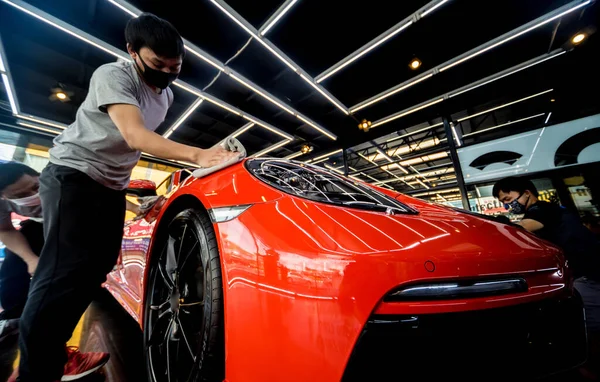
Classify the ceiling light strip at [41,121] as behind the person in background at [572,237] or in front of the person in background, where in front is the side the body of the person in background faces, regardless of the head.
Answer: in front

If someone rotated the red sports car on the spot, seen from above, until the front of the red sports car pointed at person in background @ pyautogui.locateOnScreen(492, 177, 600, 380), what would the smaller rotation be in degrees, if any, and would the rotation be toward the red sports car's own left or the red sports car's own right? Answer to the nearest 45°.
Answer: approximately 90° to the red sports car's own left

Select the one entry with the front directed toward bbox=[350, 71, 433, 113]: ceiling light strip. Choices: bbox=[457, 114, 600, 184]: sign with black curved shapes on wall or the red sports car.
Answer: the sign with black curved shapes on wall

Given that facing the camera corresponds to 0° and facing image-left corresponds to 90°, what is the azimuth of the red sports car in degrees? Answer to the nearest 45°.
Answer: approximately 315°

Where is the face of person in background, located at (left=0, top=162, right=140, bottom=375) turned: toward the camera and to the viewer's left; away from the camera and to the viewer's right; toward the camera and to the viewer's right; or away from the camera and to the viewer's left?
toward the camera and to the viewer's right

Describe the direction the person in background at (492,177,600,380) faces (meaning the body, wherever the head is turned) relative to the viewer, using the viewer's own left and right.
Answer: facing to the left of the viewer

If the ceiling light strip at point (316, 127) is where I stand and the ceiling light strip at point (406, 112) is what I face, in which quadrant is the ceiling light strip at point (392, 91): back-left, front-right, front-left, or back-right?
front-right

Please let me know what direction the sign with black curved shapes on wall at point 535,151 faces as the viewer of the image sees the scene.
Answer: facing the viewer and to the left of the viewer

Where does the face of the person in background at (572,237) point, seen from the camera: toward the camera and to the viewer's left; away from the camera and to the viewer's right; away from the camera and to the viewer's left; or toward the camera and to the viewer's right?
toward the camera and to the viewer's left

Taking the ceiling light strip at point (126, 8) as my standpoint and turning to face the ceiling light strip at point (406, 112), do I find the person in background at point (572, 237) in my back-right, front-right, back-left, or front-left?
front-right

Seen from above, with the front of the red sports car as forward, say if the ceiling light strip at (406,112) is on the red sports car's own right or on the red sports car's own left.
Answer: on the red sports car's own left

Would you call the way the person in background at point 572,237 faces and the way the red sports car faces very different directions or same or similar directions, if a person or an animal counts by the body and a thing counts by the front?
very different directions

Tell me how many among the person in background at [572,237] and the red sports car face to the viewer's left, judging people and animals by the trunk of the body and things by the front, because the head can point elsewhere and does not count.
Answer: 1

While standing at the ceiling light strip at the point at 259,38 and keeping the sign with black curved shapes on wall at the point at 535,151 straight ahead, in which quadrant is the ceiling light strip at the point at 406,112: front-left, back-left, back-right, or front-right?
front-left

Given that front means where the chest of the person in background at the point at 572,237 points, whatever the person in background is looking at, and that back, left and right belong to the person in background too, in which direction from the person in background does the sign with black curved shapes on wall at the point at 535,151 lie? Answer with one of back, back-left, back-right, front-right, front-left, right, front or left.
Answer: right

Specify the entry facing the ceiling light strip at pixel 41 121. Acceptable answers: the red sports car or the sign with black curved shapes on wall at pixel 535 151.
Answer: the sign with black curved shapes on wall

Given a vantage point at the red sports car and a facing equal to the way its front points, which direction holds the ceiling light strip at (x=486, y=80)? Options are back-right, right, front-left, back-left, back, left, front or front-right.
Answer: left
